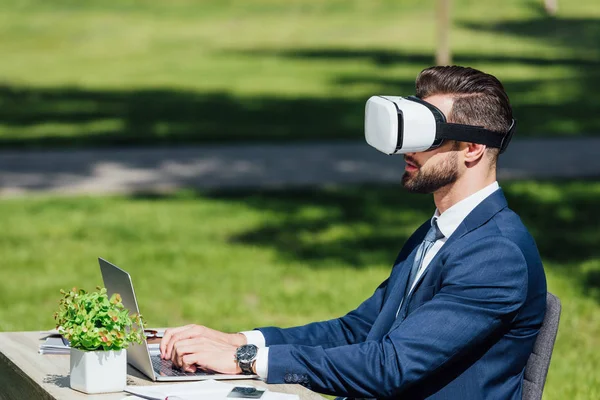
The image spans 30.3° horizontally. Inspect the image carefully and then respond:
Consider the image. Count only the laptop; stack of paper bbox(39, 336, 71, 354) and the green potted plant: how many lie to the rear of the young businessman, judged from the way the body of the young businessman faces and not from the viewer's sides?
0

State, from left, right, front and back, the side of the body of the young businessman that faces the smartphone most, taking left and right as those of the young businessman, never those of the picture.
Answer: front

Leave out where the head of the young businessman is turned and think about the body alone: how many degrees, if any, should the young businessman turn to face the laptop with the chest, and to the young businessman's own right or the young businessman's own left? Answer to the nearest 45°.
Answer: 0° — they already face it

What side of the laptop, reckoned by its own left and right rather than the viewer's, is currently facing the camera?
right

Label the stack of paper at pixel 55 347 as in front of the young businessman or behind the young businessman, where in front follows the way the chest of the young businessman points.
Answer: in front

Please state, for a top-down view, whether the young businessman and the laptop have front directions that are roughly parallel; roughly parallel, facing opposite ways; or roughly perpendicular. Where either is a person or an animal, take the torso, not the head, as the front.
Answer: roughly parallel, facing opposite ways

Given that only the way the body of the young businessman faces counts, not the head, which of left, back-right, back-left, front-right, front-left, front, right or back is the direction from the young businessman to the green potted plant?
front

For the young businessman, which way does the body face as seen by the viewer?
to the viewer's left

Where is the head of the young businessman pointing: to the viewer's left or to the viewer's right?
to the viewer's left

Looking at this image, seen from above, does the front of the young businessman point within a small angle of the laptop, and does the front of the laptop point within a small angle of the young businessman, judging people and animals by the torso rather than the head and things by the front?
yes

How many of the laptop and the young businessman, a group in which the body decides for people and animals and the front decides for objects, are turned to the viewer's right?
1

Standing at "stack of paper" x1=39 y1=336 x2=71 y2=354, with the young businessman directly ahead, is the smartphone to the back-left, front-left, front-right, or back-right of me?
front-right
